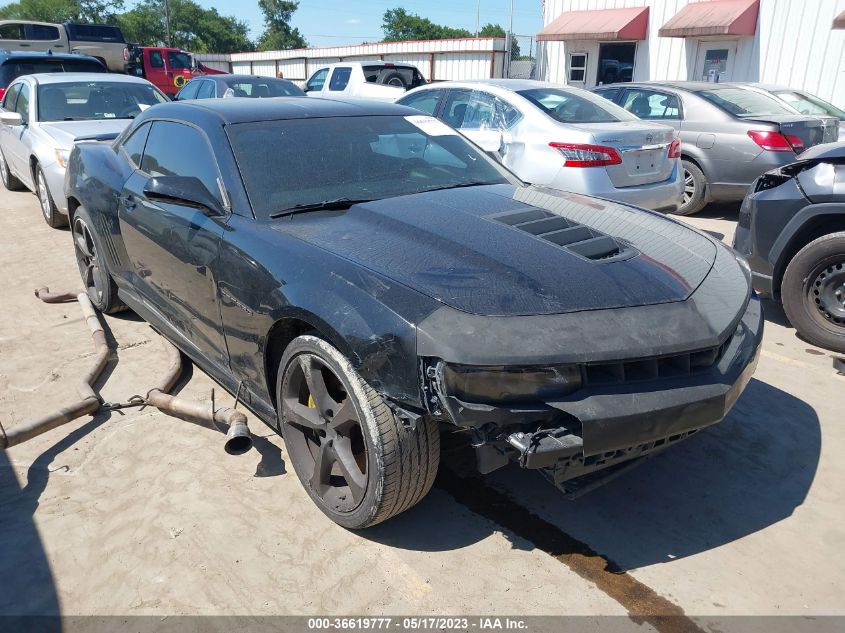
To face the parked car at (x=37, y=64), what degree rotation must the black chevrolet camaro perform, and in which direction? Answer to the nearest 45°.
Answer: approximately 180°

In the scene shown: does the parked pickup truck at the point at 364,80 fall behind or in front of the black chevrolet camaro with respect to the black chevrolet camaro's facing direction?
behind

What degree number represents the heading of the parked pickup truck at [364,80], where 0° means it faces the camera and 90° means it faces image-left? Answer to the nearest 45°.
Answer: approximately 135°

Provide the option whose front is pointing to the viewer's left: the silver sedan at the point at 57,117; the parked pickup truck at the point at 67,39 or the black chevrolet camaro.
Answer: the parked pickup truck

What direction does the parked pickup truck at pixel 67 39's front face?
to the viewer's left

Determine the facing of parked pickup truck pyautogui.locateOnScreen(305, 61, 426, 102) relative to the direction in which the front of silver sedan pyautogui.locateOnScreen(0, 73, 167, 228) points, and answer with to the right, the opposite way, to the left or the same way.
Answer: the opposite way

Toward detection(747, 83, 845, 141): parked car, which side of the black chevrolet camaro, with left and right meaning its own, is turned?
left

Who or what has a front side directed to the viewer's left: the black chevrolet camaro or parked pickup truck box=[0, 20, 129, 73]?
the parked pickup truck

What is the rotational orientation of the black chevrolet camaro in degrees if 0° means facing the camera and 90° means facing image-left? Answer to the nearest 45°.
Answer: approximately 315°

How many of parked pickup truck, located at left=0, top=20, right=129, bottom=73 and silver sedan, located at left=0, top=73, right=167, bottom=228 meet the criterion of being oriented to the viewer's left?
1

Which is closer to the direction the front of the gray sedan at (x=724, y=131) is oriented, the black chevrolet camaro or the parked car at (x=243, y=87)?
the parked car

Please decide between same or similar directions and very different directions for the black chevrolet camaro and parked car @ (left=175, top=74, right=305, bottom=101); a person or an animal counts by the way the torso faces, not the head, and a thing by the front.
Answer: very different directions

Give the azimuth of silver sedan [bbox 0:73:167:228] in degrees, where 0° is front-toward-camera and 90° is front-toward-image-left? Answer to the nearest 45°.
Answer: approximately 315°

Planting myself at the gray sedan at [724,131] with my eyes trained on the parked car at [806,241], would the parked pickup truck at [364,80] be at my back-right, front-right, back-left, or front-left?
back-right

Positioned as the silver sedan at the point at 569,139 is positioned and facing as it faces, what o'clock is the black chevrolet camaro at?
The black chevrolet camaro is roughly at 8 o'clock from the silver sedan.
